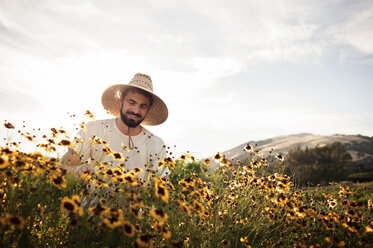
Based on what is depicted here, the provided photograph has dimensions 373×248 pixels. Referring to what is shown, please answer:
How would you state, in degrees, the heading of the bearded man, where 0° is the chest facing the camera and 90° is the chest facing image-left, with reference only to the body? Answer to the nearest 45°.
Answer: approximately 0°

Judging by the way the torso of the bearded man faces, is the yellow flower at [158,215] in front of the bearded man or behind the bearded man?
in front

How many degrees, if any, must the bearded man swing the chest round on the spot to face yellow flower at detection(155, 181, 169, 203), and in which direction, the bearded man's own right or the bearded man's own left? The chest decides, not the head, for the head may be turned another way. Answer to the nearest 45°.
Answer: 0° — they already face it

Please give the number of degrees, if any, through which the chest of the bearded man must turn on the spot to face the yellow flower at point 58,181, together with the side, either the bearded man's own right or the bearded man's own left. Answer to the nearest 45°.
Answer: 0° — they already face it

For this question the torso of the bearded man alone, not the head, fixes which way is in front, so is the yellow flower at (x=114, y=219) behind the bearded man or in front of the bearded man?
in front

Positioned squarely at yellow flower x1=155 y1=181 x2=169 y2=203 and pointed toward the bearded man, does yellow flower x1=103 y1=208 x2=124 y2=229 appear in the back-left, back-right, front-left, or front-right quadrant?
back-left
